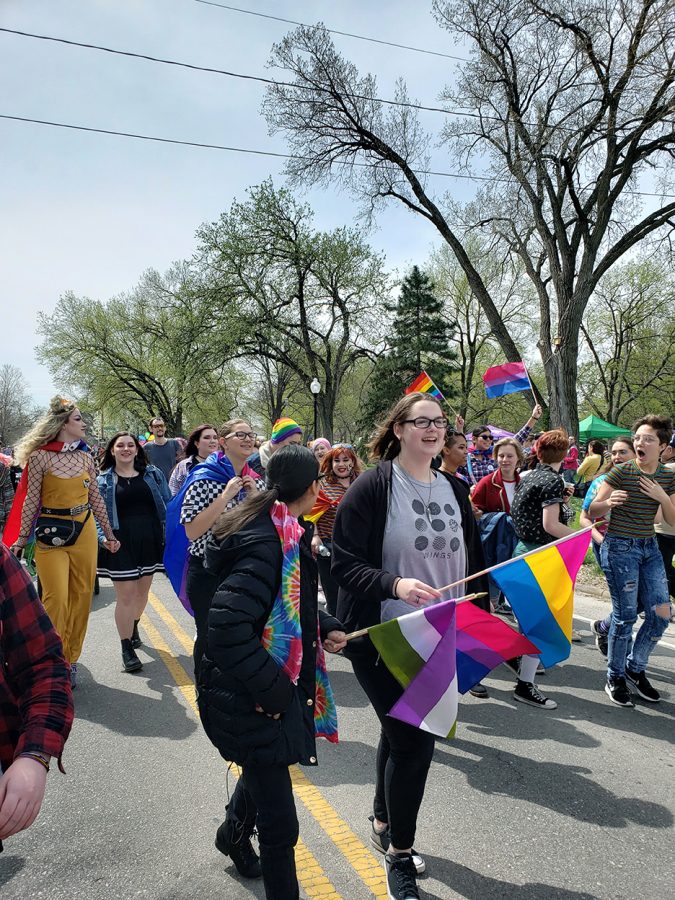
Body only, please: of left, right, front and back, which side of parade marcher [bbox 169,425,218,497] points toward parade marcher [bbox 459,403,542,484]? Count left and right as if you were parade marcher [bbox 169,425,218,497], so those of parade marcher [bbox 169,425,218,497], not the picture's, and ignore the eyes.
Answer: left

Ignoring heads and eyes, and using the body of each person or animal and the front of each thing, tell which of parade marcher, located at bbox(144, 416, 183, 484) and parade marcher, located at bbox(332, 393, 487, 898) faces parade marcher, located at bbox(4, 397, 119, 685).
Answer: parade marcher, located at bbox(144, 416, 183, 484)

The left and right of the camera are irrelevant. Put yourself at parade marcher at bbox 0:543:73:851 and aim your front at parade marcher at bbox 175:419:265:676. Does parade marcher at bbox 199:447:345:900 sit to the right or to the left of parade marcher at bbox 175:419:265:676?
right

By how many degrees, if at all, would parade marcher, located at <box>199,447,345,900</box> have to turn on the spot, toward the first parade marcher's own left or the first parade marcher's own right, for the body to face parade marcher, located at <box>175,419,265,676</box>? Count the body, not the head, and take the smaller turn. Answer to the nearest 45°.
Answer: approximately 90° to the first parade marcher's own left

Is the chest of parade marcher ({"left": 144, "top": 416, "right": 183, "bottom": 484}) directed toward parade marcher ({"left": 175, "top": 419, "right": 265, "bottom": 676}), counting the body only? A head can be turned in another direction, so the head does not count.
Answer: yes

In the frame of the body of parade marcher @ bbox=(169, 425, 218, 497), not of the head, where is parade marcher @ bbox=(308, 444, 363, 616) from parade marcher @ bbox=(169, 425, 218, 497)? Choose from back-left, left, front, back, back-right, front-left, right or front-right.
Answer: front-left

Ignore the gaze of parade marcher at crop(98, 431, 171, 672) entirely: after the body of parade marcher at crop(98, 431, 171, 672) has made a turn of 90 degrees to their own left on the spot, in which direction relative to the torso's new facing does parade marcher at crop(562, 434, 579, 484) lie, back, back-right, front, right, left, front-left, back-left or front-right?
front-left

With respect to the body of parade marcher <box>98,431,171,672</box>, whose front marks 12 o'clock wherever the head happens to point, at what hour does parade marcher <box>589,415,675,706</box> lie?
parade marcher <box>589,415,675,706</box> is roughly at 10 o'clock from parade marcher <box>98,431,171,672</box>.

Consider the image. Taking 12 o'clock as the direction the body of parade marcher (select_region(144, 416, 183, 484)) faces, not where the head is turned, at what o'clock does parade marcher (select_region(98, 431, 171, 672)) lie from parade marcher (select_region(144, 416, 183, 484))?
parade marcher (select_region(98, 431, 171, 672)) is roughly at 12 o'clock from parade marcher (select_region(144, 416, 183, 484)).
